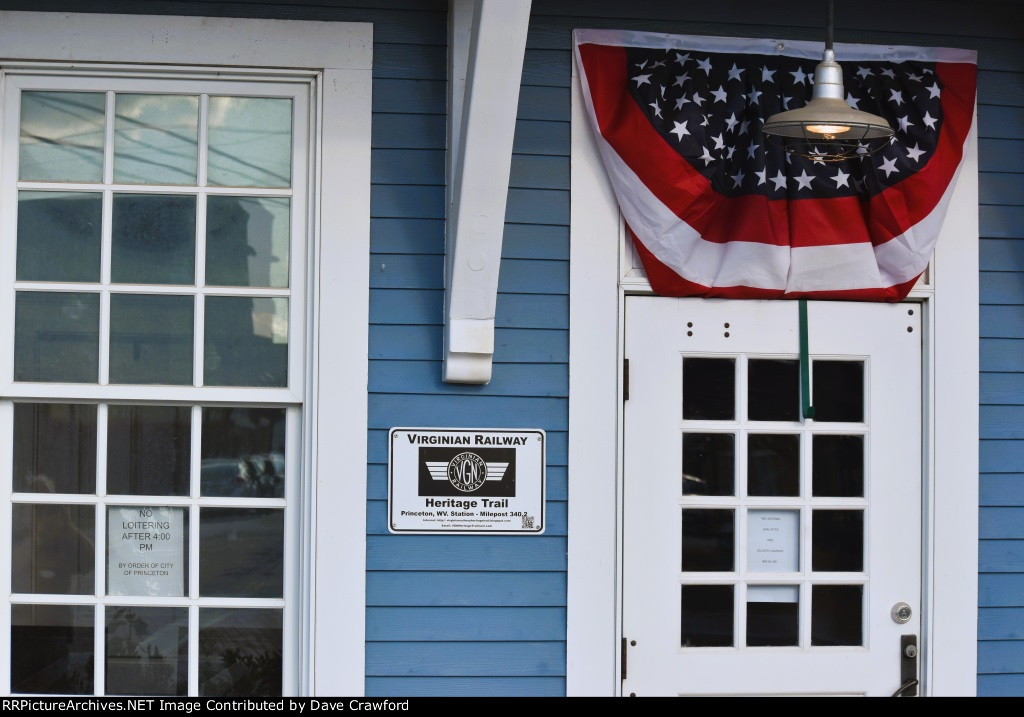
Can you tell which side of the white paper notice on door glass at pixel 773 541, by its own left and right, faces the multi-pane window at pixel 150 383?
right

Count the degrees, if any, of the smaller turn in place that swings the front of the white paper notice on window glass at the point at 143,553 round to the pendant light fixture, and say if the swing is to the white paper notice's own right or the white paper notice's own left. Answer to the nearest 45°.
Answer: approximately 45° to the white paper notice's own left

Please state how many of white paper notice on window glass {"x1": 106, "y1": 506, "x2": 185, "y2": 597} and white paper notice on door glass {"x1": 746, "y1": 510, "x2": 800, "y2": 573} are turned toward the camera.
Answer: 2

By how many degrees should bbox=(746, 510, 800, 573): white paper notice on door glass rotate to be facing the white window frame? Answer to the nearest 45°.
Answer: approximately 90° to its right

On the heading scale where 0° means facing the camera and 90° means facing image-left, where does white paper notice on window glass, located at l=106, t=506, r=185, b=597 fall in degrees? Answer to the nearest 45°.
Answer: approximately 0°

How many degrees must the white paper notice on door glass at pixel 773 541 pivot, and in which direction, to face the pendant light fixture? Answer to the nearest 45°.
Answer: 0° — it already faces it
